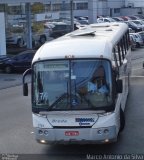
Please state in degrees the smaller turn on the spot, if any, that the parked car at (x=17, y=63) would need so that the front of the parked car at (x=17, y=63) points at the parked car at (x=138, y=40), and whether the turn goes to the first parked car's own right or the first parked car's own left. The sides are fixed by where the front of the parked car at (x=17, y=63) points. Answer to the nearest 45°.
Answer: approximately 135° to the first parked car's own right

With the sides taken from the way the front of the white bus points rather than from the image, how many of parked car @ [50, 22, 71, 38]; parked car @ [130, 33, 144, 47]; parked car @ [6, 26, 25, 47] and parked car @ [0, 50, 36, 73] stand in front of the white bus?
0

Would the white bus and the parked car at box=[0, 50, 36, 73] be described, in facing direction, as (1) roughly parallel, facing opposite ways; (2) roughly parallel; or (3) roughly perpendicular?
roughly perpendicular

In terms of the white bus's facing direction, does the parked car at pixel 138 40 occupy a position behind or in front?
behind

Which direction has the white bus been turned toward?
toward the camera

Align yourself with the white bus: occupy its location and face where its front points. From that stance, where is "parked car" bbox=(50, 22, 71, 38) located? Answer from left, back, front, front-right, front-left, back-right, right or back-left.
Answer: back

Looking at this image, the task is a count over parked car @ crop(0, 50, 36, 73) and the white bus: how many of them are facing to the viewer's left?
1

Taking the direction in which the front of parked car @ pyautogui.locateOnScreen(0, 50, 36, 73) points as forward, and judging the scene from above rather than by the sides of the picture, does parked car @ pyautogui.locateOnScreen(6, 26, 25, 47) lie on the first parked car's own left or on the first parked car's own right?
on the first parked car's own right

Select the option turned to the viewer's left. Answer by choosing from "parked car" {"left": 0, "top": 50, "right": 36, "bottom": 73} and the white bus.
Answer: the parked car

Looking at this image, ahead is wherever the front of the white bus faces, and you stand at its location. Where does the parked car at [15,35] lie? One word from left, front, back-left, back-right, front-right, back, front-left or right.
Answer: back

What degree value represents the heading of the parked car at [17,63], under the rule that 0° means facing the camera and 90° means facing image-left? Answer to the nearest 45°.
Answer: approximately 90°

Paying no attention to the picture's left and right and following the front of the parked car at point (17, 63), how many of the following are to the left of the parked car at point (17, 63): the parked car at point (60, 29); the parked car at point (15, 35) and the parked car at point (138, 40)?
0
